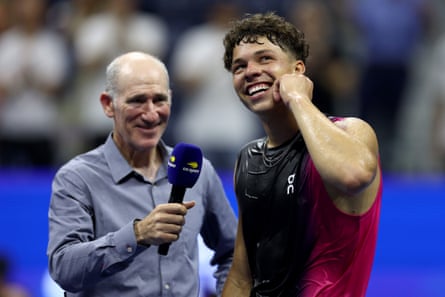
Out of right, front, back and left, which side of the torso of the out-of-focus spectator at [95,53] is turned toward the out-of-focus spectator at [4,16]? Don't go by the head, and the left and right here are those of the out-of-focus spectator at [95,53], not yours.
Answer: right

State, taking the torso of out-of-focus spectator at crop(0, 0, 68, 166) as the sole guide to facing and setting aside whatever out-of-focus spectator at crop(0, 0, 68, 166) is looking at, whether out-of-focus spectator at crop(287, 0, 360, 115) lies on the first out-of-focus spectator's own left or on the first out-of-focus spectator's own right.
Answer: on the first out-of-focus spectator's own left

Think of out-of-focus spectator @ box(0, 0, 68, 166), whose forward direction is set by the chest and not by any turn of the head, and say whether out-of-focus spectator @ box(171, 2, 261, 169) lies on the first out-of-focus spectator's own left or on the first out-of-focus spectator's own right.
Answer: on the first out-of-focus spectator's own left

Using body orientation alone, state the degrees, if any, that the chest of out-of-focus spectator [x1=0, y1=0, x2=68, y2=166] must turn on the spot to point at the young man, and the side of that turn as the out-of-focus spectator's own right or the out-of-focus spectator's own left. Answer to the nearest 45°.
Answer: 0° — they already face them

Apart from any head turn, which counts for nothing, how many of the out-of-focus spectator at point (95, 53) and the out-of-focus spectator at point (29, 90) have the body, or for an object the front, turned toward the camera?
2

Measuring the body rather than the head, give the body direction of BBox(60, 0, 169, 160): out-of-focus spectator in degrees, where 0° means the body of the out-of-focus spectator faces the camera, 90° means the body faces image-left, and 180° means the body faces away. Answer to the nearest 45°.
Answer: approximately 0°

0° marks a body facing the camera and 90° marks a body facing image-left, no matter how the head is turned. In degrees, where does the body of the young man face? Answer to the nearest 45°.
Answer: approximately 45°

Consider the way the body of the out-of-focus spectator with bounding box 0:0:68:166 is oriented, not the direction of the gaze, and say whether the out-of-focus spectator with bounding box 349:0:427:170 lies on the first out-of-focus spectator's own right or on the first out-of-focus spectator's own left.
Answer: on the first out-of-focus spectator's own left
